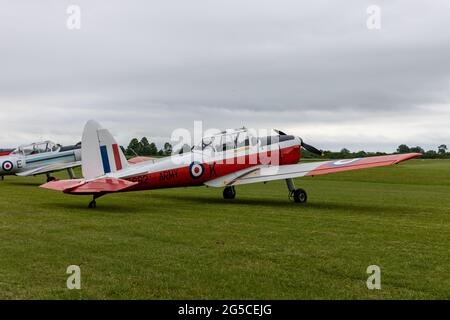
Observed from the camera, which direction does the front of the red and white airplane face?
facing away from the viewer and to the right of the viewer
